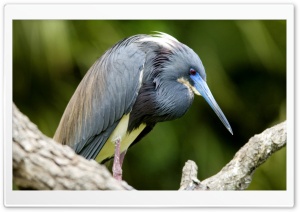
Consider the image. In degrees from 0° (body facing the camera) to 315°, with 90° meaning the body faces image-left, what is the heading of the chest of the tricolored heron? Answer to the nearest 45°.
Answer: approximately 270°
